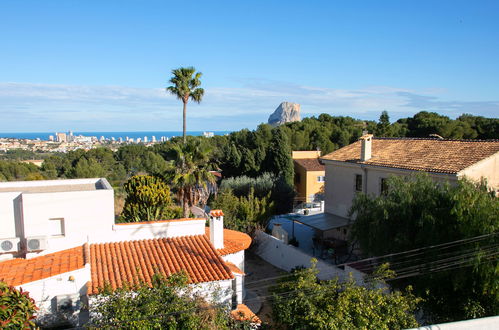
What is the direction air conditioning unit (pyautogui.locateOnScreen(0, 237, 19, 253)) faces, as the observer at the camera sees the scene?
facing the viewer

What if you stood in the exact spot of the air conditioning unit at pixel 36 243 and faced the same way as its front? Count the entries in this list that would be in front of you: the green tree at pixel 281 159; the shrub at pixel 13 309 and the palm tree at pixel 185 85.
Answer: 1

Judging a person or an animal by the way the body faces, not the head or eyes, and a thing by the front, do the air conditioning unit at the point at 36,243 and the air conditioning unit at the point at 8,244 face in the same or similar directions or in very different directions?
same or similar directions

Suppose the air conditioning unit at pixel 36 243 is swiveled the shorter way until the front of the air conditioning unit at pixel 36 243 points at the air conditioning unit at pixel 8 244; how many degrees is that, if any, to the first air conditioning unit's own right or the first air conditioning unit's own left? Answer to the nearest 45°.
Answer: approximately 135° to the first air conditioning unit's own right

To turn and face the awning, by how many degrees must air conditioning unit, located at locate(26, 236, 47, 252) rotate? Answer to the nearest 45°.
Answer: approximately 90° to its left

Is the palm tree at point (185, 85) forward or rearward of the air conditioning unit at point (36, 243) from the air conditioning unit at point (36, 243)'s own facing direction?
rearward

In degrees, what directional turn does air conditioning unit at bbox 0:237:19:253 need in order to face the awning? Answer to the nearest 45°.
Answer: approximately 90° to its left

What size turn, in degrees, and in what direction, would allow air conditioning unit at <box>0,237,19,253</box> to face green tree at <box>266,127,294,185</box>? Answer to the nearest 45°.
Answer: approximately 135° to its left

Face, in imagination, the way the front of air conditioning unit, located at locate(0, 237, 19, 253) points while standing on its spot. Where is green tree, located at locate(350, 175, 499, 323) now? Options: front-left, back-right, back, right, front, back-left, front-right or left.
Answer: front-left

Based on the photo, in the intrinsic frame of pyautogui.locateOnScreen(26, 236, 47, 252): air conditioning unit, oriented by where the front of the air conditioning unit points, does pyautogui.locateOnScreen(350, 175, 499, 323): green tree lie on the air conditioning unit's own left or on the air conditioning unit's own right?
on the air conditioning unit's own left

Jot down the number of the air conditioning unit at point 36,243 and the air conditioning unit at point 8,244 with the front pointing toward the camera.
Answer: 2

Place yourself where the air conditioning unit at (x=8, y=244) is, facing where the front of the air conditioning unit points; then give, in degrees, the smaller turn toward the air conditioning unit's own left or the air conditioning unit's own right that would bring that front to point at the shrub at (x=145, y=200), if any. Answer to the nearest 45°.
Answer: approximately 135° to the air conditioning unit's own left

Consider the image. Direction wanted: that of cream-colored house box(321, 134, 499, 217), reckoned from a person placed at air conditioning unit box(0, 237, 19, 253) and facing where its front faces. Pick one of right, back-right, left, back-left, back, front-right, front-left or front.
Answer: left

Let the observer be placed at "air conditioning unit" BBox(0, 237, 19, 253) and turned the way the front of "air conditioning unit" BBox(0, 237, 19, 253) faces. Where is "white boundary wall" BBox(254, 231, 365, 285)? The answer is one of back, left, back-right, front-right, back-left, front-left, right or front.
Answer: left

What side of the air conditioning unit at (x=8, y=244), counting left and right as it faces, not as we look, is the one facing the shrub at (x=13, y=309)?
front

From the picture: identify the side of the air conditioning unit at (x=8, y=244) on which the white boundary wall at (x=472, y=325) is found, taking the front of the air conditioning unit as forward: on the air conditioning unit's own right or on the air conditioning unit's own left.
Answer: on the air conditioning unit's own left

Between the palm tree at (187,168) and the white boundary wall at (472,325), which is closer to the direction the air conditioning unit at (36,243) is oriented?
the white boundary wall

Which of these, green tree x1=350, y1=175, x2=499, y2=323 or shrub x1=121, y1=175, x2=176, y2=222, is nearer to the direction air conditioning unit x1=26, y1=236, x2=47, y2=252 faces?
the green tree

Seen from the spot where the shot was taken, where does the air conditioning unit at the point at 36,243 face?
facing the viewer
